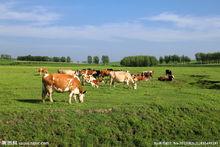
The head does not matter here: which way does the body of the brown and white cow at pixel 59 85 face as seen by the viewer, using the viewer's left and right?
facing to the right of the viewer

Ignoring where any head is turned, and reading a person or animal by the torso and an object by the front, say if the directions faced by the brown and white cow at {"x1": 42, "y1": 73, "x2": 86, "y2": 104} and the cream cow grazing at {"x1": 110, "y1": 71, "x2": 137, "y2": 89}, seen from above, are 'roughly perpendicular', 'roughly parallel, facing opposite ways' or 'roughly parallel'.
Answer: roughly parallel

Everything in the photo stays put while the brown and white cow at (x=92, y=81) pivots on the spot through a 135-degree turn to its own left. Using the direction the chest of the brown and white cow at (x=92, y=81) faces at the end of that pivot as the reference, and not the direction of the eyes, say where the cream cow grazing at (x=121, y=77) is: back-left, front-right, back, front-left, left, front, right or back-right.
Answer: right

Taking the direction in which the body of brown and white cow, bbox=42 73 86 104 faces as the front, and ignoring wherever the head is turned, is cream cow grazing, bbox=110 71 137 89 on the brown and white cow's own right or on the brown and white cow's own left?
on the brown and white cow's own left
